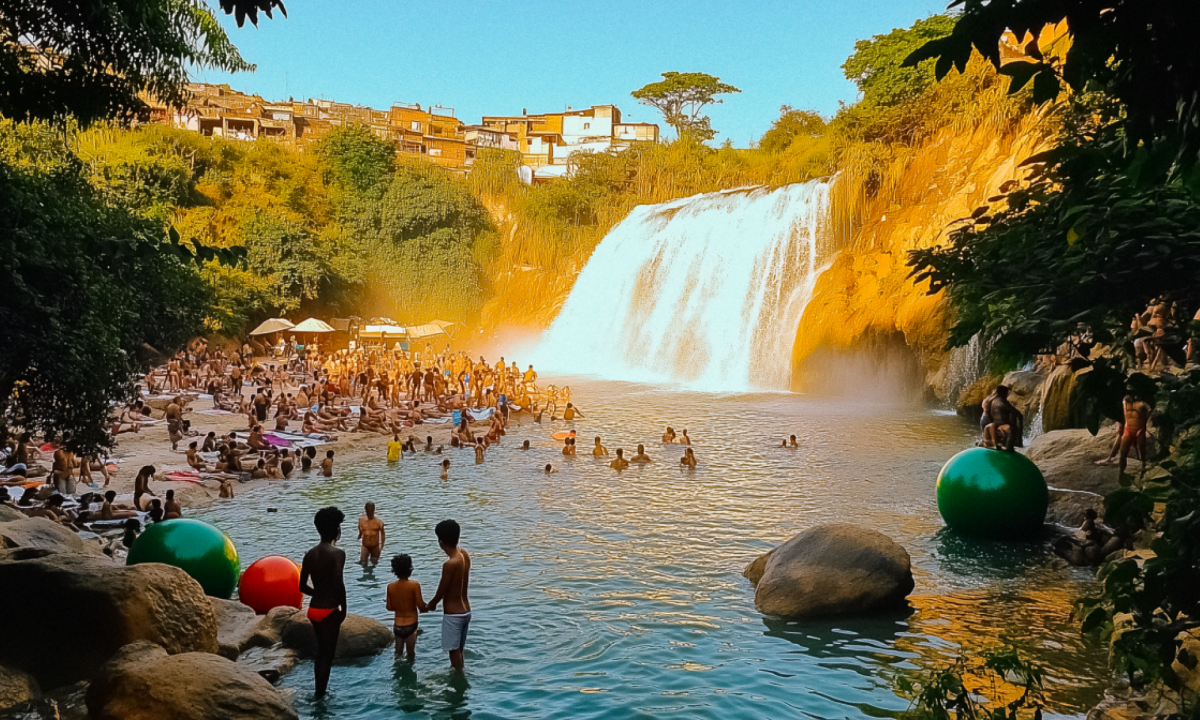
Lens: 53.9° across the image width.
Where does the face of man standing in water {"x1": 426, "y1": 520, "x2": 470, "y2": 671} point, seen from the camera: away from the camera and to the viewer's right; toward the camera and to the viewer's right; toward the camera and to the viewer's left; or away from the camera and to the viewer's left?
away from the camera and to the viewer's left

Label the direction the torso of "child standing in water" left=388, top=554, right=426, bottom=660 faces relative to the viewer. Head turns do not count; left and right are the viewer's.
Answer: facing away from the viewer

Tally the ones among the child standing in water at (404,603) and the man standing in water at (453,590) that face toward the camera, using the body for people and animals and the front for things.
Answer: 0

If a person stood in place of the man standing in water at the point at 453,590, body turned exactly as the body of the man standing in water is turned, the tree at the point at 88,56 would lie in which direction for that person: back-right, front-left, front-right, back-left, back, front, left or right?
front

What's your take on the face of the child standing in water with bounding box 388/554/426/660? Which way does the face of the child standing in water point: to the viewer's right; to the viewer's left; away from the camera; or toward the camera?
away from the camera

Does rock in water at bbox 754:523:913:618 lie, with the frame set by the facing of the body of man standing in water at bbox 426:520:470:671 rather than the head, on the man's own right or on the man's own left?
on the man's own right

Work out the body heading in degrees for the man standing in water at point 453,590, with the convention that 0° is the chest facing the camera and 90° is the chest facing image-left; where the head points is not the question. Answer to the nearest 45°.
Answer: approximately 135°

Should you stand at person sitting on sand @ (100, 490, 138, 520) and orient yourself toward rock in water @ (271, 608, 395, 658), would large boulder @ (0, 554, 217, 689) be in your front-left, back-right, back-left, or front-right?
front-right

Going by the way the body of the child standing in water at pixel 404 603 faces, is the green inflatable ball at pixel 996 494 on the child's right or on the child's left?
on the child's right

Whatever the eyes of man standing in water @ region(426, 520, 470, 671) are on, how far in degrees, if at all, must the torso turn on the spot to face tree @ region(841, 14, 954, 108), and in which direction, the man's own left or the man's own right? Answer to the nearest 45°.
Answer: approximately 90° to the man's own right

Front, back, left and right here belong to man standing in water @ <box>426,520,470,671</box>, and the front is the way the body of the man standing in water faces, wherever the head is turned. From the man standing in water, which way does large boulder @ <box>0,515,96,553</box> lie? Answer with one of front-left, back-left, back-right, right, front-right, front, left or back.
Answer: front

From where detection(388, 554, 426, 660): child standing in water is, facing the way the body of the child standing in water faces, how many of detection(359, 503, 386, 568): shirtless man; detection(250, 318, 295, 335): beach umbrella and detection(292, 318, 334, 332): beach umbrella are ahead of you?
3
